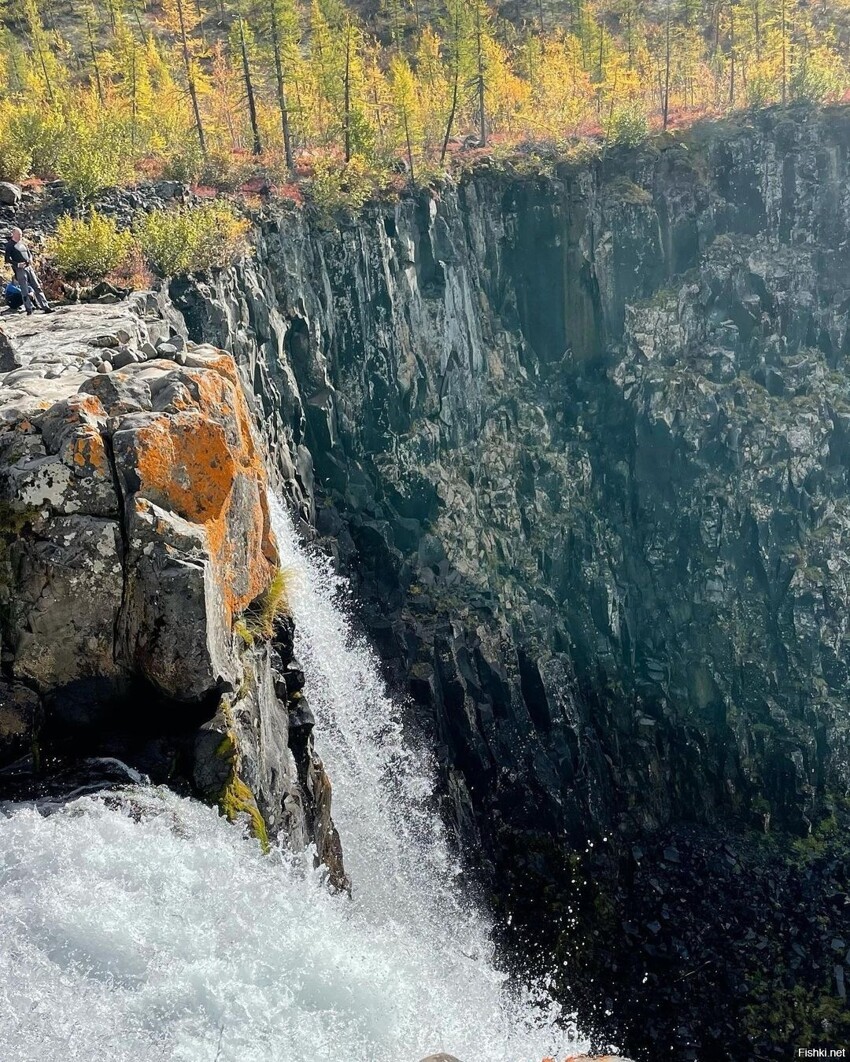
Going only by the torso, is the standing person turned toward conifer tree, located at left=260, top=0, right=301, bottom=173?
no

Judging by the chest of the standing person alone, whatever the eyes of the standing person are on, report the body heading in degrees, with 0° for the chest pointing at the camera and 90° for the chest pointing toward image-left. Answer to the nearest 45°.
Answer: approximately 315°

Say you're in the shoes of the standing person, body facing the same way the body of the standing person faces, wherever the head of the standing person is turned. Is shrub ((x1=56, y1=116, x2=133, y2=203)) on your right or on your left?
on your left

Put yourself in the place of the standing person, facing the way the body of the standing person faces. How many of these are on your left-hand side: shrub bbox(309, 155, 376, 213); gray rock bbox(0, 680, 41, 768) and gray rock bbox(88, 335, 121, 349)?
1

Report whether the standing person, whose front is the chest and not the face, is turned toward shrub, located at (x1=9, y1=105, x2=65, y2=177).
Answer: no

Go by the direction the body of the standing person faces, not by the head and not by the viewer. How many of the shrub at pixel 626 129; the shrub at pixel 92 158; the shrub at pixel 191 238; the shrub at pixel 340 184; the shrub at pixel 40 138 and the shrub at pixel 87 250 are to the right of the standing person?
0

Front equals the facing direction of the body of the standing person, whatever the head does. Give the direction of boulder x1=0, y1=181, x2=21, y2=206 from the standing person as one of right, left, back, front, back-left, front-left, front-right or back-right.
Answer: back-left

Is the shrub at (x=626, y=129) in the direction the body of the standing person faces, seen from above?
no

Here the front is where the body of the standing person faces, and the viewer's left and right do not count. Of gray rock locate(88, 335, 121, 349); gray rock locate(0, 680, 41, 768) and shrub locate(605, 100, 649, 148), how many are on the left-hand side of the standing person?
1

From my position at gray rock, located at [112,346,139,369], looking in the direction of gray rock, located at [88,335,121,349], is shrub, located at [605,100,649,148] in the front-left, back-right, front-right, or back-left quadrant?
front-right

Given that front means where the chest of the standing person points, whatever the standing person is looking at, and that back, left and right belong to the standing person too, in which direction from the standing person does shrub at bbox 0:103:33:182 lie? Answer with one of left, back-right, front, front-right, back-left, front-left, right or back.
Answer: back-left

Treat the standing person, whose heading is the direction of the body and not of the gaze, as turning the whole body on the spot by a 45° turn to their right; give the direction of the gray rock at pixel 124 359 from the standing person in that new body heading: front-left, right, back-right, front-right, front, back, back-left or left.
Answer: front
